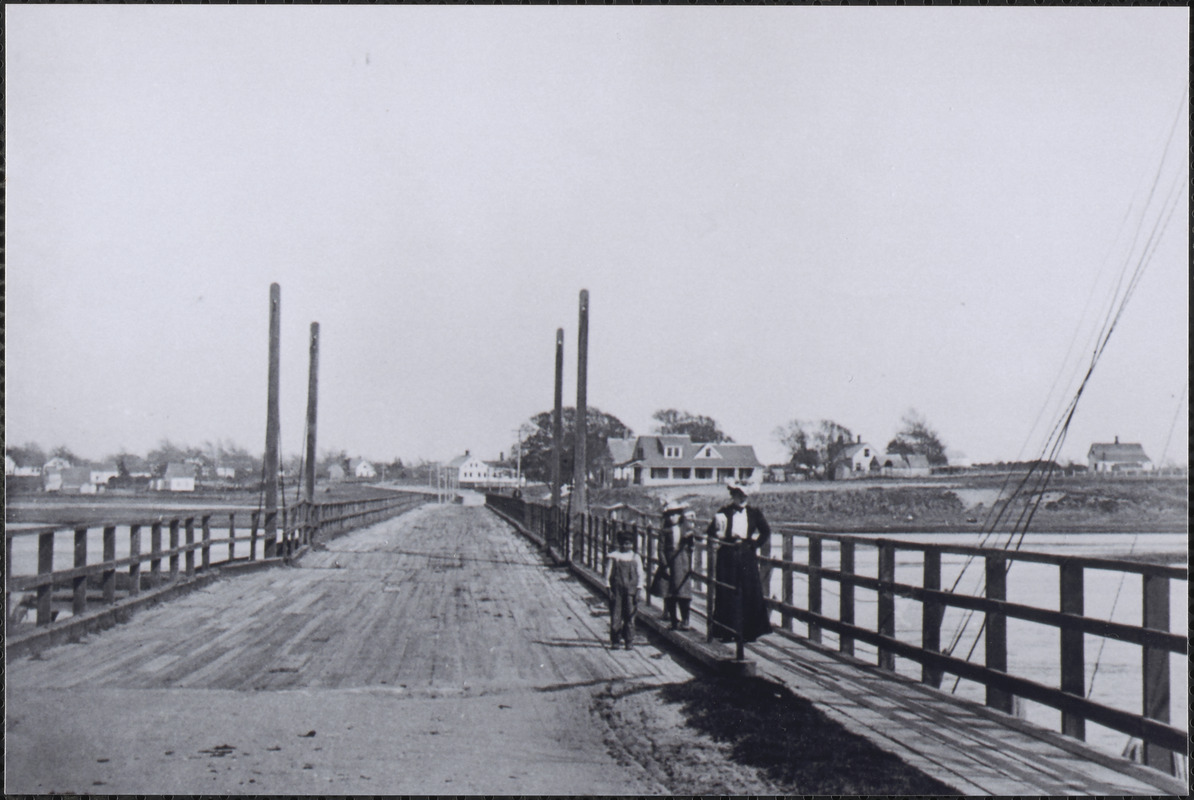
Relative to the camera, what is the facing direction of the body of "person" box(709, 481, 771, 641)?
toward the camera

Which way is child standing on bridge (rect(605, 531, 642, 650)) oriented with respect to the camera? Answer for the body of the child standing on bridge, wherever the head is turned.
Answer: toward the camera

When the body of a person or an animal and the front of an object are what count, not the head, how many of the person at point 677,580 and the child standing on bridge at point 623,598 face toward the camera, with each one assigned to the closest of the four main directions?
2

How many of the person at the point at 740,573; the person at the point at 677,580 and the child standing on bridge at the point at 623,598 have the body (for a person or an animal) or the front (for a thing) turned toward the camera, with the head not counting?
3

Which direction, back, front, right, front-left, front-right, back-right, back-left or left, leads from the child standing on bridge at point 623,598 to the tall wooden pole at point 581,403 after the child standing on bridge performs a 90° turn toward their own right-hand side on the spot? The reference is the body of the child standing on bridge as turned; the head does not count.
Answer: right

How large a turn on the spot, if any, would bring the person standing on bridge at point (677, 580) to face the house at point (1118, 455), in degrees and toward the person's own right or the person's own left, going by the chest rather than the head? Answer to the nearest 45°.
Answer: approximately 135° to the person's own left

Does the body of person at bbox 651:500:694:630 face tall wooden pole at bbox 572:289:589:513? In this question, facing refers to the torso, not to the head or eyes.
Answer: no

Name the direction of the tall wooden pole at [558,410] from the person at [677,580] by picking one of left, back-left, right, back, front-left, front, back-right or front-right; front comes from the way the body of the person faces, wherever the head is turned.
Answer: back

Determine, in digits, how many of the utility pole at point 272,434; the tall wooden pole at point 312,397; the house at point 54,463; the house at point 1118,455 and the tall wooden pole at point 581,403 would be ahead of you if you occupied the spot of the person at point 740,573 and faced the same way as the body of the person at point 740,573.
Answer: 0

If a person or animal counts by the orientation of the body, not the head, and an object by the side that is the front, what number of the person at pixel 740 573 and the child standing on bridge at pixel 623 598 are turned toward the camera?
2

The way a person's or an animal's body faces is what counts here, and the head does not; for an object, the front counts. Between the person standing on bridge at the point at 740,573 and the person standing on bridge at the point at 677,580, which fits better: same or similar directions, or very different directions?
same or similar directions

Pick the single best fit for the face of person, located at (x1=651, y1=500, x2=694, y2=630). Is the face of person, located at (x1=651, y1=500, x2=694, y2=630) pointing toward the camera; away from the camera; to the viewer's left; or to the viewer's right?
toward the camera

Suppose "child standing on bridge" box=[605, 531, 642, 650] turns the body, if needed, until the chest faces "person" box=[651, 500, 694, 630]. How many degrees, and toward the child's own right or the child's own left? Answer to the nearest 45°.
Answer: approximately 135° to the child's own left

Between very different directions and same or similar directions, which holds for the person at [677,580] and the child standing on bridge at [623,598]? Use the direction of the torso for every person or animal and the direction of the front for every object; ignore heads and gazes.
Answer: same or similar directions

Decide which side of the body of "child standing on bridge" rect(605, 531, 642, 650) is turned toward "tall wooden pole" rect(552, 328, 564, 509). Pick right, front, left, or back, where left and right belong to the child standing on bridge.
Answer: back

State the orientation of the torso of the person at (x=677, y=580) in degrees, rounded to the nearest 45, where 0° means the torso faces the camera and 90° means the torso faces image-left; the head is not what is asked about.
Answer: approximately 0°

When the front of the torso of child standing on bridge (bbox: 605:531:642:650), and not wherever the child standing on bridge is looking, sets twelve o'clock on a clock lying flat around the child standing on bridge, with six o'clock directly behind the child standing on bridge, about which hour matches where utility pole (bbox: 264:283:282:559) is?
The utility pole is roughly at 5 o'clock from the child standing on bridge.

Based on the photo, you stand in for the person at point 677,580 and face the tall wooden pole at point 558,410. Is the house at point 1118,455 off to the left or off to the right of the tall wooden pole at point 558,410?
right

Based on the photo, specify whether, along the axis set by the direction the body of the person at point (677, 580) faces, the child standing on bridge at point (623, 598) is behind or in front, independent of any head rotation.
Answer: in front

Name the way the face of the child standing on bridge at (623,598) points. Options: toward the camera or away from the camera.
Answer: toward the camera
